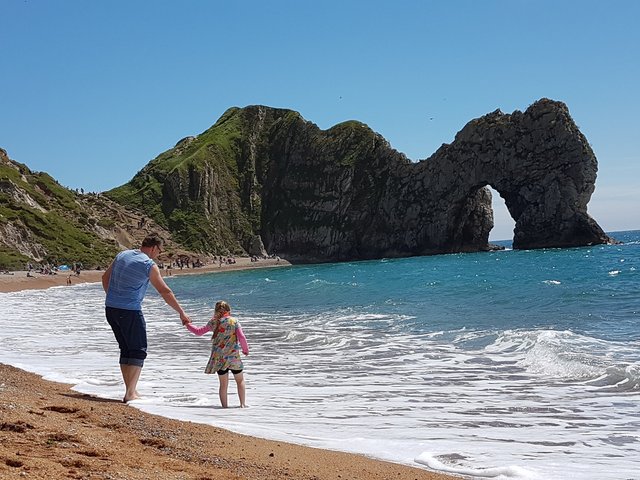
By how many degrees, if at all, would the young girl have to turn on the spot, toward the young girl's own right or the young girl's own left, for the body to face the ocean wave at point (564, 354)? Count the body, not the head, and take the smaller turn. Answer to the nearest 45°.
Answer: approximately 45° to the young girl's own right

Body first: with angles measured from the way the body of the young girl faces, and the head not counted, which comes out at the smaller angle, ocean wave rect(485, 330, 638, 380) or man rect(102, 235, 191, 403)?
the ocean wave

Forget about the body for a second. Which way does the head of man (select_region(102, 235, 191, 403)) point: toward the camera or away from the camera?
away from the camera

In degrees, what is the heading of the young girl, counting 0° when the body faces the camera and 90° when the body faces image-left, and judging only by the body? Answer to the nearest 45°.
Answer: approximately 180°

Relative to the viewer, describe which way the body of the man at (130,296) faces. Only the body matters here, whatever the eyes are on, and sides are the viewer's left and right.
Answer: facing away from the viewer and to the right of the viewer

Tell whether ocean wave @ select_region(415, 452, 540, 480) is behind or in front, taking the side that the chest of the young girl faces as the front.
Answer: behind
